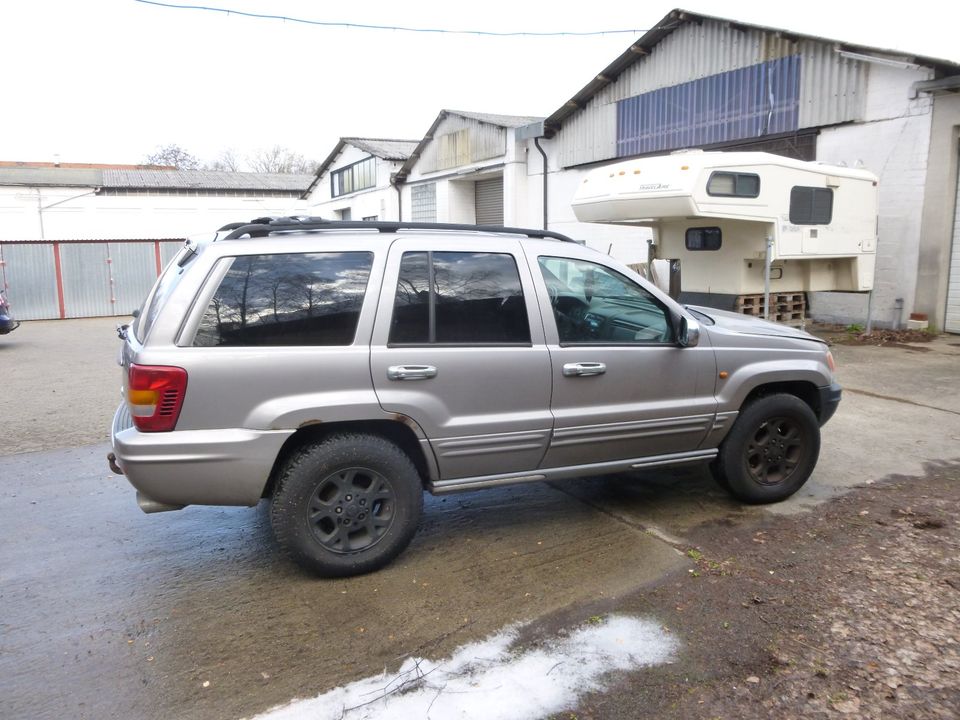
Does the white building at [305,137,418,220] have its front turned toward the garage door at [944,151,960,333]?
no

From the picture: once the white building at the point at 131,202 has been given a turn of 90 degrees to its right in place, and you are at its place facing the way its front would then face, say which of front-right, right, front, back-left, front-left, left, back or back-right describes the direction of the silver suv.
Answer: left

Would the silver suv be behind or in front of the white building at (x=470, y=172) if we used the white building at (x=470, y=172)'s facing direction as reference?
in front

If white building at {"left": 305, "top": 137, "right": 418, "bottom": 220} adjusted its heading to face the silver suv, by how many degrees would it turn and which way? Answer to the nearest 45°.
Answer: approximately 45° to its left

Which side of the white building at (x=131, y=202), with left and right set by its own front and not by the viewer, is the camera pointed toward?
front

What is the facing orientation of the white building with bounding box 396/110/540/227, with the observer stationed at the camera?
facing the viewer and to the left of the viewer

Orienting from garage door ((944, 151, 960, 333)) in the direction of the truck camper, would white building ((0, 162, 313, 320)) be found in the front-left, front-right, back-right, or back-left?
front-right

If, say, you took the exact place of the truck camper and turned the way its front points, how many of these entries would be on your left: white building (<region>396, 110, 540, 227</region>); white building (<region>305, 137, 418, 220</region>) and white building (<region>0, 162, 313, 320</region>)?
0

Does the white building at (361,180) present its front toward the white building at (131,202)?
no

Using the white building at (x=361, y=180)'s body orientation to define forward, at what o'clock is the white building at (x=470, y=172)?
the white building at (x=470, y=172) is roughly at 10 o'clock from the white building at (x=361, y=180).

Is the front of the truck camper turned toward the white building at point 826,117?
no

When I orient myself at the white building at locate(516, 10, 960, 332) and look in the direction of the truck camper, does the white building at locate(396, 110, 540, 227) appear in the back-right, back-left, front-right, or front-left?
back-right

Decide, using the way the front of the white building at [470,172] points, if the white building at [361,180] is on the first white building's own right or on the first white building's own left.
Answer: on the first white building's own right

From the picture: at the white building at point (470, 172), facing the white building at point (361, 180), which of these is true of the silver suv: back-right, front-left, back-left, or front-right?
back-left

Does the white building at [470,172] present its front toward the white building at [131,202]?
no

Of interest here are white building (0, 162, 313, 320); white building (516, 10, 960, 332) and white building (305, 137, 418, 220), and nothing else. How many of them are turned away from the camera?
0

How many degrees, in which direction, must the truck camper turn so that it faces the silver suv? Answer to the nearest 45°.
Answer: approximately 45° to its left
